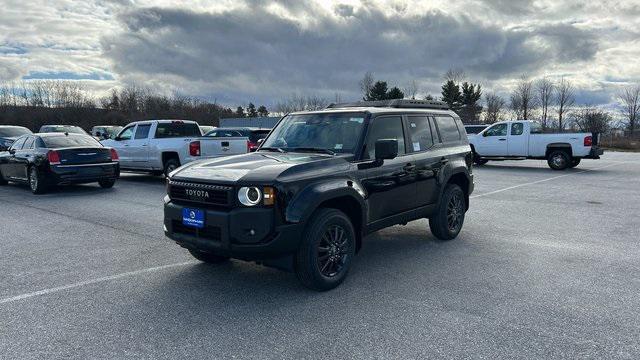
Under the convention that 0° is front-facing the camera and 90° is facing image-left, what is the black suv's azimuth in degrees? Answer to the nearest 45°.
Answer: approximately 45°

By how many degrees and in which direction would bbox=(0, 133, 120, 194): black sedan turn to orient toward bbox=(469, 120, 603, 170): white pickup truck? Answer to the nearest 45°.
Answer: approximately 135° to its right

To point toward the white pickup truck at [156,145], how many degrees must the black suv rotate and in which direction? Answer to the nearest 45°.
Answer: approximately 90° to its right

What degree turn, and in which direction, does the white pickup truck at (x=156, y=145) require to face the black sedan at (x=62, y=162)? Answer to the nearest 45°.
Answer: approximately 90° to its left

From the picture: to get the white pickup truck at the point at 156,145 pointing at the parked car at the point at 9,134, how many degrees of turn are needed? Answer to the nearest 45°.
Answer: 0° — it already faces it

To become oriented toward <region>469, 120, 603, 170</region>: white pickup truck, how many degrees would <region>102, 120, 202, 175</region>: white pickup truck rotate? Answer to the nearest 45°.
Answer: approximately 135° to its right

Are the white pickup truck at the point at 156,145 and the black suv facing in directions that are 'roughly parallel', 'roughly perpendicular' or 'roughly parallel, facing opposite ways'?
roughly perpendicular

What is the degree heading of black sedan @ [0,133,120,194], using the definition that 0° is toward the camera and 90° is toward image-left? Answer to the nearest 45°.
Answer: approximately 135°
